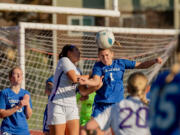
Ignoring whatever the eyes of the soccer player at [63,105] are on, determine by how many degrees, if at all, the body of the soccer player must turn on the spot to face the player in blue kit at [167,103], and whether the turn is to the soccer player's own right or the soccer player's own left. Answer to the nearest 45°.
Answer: approximately 45° to the soccer player's own right

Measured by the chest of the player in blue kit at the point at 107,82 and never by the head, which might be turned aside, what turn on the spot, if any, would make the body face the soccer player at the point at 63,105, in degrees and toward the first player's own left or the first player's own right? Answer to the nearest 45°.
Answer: approximately 45° to the first player's own right

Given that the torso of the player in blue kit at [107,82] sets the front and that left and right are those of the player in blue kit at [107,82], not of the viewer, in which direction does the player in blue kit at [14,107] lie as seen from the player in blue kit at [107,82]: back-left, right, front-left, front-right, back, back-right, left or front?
right

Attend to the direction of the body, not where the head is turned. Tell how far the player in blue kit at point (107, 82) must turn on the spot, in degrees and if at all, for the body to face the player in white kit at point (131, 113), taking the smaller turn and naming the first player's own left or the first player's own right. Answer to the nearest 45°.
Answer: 0° — they already face them

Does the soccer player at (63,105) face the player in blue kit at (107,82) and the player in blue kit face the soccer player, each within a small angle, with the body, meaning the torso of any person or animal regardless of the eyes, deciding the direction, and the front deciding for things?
no

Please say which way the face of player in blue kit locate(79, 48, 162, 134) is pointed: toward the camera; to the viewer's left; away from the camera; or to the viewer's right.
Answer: toward the camera

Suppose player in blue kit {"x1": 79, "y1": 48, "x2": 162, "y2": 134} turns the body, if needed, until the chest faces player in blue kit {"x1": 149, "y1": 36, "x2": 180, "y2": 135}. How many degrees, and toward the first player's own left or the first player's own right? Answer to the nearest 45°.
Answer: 0° — they already face them

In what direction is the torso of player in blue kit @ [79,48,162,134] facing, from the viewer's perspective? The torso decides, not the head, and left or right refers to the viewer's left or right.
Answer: facing the viewer

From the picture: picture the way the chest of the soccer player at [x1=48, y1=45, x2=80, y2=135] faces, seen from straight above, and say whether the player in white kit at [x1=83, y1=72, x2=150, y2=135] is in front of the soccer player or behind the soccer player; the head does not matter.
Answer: in front
